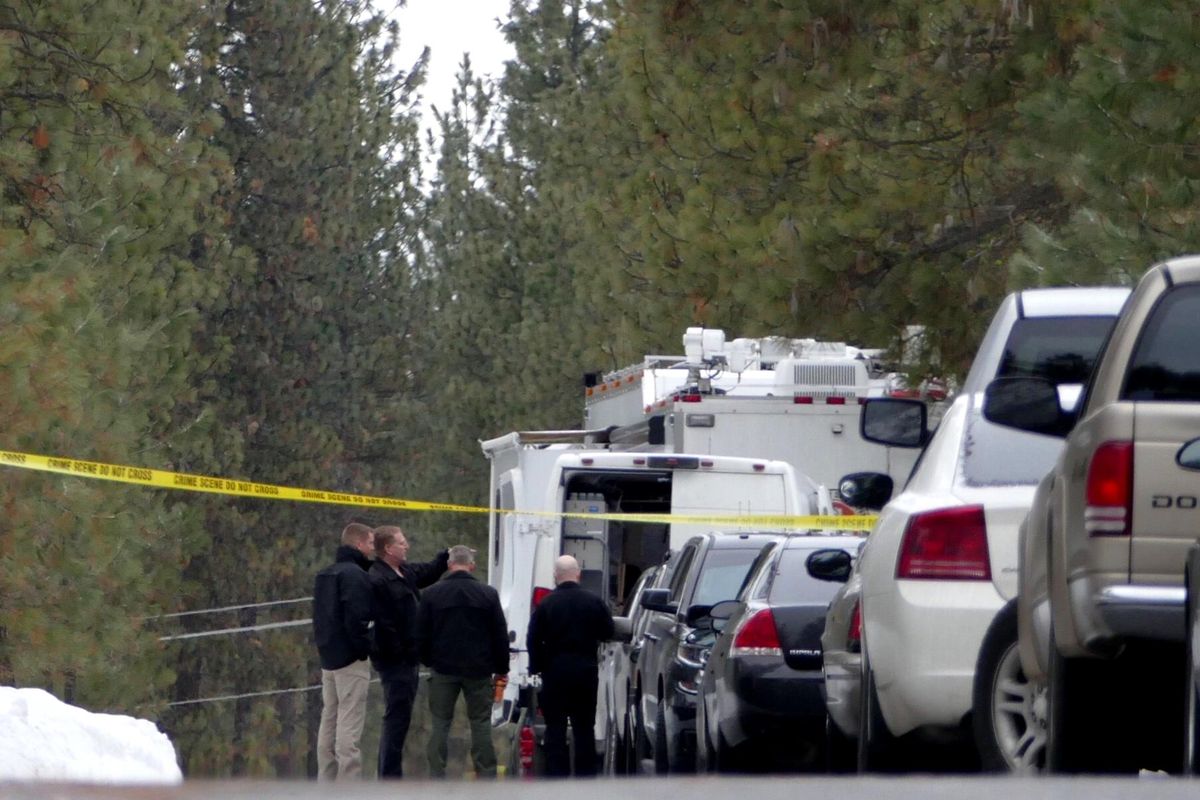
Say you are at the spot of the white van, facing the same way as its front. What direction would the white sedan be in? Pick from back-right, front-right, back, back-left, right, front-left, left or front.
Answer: back

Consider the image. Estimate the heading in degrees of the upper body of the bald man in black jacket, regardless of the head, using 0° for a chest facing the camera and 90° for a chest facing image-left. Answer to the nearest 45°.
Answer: approximately 180°

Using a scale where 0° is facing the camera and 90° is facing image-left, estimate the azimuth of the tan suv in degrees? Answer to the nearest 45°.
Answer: approximately 180°

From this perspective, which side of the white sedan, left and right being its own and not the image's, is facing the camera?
back

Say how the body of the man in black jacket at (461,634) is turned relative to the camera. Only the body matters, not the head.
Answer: away from the camera

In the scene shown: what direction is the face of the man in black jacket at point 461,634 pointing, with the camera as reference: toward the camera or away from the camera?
away from the camera

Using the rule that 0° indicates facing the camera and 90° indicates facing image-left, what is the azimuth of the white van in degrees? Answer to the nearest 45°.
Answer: approximately 180°

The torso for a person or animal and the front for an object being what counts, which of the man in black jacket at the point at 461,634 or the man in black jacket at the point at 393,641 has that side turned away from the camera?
the man in black jacket at the point at 461,634

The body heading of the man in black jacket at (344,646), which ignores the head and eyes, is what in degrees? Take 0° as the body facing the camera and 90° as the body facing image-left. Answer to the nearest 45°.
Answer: approximately 225°

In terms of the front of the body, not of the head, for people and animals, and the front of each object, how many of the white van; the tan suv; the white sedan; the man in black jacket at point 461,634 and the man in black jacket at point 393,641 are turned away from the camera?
4

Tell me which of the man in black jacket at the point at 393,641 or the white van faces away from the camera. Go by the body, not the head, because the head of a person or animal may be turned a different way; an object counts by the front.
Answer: the white van

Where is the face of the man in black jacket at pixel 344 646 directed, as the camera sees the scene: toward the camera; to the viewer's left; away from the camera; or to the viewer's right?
to the viewer's right

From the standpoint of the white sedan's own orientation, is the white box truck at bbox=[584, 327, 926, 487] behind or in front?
in front

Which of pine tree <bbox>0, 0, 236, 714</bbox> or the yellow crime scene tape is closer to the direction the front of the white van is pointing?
the pine tree

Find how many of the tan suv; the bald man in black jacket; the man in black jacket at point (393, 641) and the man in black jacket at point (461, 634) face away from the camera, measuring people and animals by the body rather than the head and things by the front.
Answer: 3
